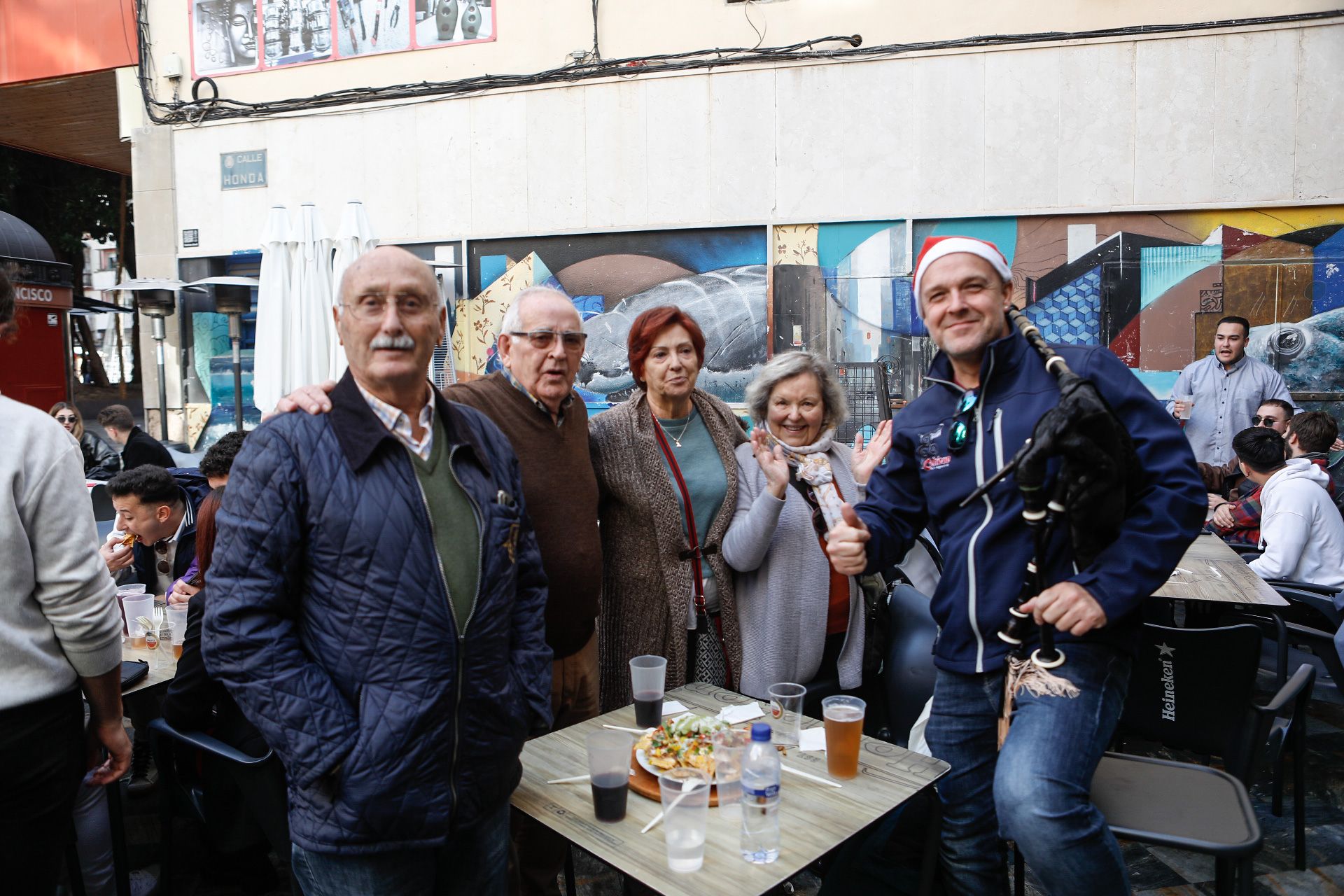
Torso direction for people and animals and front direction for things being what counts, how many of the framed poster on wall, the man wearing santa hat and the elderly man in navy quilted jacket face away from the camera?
0

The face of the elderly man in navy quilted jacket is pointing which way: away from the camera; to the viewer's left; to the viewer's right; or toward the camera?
toward the camera

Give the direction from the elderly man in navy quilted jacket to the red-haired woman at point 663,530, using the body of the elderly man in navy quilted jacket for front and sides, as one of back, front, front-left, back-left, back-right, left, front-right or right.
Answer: left

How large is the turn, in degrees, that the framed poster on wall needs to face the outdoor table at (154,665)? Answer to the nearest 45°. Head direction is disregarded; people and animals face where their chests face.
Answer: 0° — it already faces it

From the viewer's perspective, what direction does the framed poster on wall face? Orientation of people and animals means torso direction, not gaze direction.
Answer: toward the camera

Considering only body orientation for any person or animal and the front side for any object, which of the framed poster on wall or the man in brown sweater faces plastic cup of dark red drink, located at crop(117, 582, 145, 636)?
the framed poster on wall

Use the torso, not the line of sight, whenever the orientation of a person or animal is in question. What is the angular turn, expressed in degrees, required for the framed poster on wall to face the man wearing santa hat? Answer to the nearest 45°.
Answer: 0° — it already faces them

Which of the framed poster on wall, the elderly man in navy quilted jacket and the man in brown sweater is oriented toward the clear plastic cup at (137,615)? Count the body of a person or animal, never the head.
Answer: the framed poster on wall

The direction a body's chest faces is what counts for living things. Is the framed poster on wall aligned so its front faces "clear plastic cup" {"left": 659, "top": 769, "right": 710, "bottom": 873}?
yes

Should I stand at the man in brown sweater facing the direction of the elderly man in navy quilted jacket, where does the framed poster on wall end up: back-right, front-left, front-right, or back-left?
back-right

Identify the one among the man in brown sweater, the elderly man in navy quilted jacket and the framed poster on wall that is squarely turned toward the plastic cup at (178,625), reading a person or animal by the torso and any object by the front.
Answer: the framed poster on wall

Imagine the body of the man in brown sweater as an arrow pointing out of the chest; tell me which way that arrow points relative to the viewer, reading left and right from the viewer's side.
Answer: facing the viewer and to the right of the viewer

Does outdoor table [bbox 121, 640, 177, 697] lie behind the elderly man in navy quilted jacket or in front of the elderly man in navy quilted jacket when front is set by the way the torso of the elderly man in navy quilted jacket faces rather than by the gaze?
behind

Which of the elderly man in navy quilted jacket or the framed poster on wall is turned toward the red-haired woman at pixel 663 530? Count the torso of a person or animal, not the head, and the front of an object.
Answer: the framed poster on wall

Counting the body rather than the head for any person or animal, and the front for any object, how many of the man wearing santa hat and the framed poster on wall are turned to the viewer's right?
0

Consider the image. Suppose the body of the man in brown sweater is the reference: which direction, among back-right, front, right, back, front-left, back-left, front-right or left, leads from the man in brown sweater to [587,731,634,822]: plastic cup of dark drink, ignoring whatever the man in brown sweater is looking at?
front-right

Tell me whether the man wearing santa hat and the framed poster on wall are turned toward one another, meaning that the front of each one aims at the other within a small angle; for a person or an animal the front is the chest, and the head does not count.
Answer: no

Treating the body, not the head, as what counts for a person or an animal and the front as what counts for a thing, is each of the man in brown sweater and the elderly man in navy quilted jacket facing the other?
no

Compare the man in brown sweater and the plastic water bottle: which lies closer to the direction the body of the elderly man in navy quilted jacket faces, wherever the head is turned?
the plastic water bottle

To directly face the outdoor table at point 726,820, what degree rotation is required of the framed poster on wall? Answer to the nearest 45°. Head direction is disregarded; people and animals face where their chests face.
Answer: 0° — it already faces it
